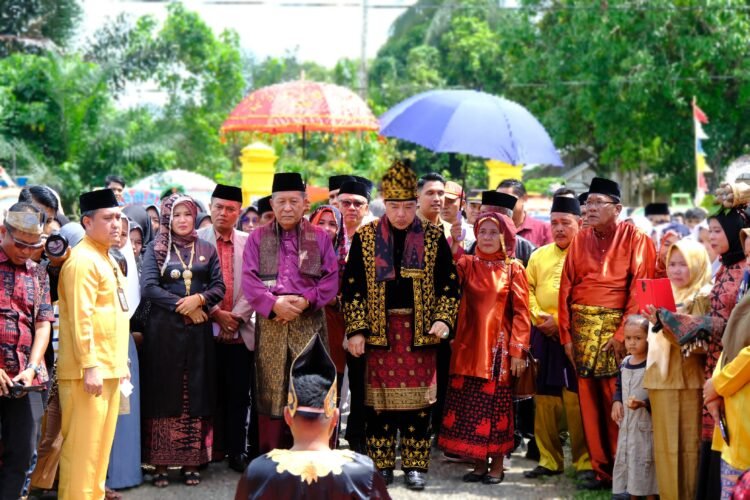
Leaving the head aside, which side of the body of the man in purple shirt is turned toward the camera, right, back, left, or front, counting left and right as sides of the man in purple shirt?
front

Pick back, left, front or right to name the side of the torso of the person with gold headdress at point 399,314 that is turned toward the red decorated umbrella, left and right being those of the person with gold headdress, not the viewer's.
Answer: back

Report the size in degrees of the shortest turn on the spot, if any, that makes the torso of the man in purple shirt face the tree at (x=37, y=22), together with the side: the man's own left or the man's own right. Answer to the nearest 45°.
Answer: approximately 180°

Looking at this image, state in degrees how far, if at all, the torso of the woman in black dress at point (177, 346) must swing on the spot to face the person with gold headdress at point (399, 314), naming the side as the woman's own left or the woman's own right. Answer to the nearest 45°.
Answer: approximately 90° to the woman's own left

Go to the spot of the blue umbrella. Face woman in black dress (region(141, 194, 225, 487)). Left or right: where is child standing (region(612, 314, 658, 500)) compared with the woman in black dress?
left

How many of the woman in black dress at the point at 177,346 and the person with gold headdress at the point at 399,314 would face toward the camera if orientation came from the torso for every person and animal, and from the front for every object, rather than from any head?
2

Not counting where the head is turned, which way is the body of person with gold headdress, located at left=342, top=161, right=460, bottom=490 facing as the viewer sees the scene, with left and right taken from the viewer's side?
facing the viewer

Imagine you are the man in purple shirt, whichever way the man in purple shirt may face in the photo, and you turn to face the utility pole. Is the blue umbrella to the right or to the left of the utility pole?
right

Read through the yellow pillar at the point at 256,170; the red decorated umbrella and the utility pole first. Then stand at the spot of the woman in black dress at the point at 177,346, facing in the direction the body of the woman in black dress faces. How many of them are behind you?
3

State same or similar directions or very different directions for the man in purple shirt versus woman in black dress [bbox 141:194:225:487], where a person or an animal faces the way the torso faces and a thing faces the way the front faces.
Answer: same or similar directions

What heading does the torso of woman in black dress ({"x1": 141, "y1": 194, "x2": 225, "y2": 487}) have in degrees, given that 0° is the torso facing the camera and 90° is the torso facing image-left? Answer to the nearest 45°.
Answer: approximately 0°

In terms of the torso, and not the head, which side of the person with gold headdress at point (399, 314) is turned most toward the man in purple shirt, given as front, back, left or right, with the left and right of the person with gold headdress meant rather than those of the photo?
right

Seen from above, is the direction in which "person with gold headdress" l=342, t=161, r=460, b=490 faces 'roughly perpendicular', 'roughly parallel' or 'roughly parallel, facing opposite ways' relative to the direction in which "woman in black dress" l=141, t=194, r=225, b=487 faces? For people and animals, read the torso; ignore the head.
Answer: roughly parallel

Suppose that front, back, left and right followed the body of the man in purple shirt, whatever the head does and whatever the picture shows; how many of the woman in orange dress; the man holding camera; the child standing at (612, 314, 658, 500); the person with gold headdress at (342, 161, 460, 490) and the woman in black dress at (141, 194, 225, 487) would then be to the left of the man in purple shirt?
3

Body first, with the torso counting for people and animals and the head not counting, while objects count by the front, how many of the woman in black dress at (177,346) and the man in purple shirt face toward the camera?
2

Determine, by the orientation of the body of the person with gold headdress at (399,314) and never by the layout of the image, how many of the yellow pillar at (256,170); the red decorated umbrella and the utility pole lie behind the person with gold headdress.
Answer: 3
